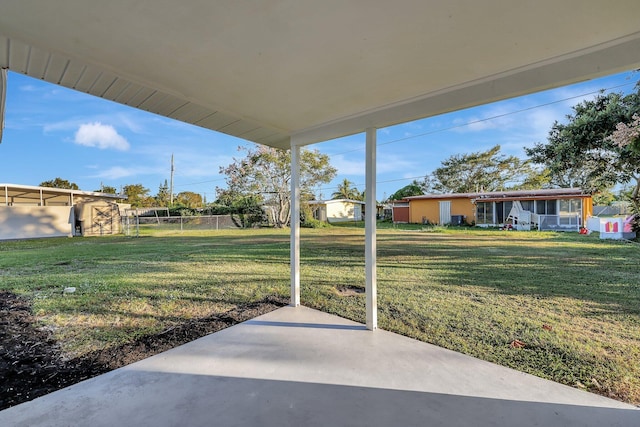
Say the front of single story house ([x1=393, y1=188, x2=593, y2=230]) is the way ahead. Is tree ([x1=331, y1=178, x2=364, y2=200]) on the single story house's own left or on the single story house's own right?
on the single story house's own right

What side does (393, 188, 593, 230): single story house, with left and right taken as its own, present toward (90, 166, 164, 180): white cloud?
right

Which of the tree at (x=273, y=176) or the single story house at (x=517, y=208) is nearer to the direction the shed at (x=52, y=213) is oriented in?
the single story house

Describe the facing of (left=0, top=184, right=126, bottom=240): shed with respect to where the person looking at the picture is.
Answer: facing the viewer and to the right of the viewer

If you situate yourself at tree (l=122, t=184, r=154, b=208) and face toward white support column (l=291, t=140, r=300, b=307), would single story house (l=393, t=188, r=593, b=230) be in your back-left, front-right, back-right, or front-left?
front-left

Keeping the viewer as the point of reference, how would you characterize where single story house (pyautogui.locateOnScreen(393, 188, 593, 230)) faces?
facing the viewer

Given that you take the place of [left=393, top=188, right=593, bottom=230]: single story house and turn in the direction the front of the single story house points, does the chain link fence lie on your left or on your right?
on your right

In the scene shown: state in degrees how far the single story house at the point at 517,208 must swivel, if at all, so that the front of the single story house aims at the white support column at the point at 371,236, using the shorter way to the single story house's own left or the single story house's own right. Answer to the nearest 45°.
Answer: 0° — it already faces it

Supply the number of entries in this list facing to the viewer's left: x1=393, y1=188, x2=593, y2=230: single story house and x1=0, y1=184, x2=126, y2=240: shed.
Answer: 0

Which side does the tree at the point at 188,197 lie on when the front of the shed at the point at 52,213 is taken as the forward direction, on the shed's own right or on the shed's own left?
on the shed's own left

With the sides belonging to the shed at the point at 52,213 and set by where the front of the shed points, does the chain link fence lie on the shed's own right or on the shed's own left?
on the shed's own left
